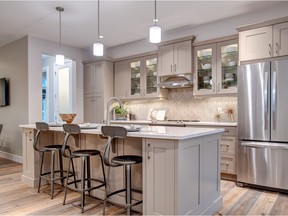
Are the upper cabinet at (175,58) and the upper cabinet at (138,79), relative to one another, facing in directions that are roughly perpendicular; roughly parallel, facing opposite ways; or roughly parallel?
roughly parallel

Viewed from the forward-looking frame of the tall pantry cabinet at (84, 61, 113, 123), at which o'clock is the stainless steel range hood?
The stainless steel range hood is roughly at 9 o'clock from the tall pantry cabinet.

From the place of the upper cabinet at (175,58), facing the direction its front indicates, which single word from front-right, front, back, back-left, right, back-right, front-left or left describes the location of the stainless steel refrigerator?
left

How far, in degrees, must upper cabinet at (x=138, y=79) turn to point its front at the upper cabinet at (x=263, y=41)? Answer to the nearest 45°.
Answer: approximately 90° to its left

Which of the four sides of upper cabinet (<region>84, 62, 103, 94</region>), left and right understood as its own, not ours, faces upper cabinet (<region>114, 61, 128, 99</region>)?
left

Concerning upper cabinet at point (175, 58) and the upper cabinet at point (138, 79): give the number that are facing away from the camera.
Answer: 0

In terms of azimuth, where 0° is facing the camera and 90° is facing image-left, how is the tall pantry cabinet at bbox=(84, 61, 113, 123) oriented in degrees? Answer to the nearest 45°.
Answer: approximately 45°

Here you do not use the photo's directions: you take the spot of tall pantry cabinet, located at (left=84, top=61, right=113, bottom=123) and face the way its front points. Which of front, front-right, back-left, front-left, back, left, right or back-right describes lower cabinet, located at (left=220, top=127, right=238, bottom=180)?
left

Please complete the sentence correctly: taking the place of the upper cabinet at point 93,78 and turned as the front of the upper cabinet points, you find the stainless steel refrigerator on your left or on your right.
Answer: on your left

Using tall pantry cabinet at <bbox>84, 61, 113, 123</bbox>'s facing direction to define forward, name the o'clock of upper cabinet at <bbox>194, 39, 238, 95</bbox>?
upper cabinet at <bbox>194, 39, 238, 95</bbox> is roughly at 9 o'clock from tall pantry cabinet at <bbox>84, 61, 113, 123</bbox>.

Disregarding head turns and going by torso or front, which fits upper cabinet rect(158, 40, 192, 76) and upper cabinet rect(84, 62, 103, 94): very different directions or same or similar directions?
same or similar directions

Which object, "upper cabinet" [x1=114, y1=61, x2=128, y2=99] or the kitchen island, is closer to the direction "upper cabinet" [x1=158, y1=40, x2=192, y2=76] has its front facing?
the kitchen island

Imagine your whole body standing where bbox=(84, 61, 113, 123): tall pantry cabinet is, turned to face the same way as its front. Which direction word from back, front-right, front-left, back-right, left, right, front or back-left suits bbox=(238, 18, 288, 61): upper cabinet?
left

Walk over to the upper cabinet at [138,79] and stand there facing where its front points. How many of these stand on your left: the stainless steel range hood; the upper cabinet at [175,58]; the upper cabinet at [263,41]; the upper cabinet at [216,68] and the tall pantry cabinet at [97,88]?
4

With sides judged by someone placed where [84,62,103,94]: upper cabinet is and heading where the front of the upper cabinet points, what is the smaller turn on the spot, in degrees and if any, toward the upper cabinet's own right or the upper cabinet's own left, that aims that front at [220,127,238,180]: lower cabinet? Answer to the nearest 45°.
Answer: approximately 90° to the upper cabinet's own left

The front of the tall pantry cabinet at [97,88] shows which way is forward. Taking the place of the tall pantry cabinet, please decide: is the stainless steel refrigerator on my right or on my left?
on my left

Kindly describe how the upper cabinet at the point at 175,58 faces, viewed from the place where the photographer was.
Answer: facing the viewer and to the left of the viewer
